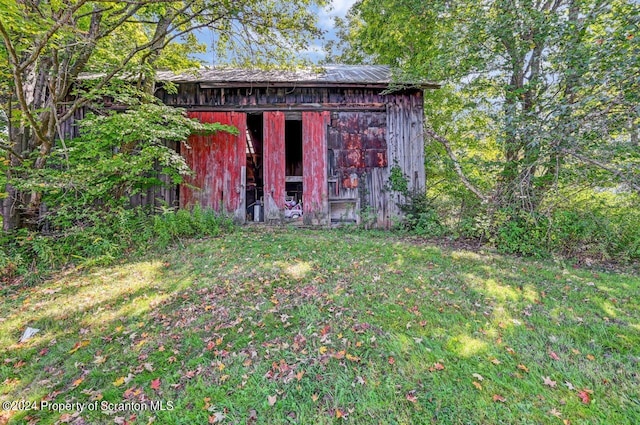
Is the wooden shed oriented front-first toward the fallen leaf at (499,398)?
yes

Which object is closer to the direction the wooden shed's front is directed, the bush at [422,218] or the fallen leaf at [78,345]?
the fallen leaf

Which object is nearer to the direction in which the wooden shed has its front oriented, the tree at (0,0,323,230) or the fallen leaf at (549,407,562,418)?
the fallen leaf

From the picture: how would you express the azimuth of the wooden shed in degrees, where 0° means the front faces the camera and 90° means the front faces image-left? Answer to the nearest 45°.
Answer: approximately 0°

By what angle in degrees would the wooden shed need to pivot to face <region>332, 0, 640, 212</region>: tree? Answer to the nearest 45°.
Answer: approximately 45° to its left

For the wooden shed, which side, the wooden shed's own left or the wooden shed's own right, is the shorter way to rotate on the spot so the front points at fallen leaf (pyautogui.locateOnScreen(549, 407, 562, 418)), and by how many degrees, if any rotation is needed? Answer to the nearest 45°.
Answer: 0° — it already faces it

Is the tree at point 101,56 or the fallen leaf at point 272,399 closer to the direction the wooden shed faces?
the fallen leaf
